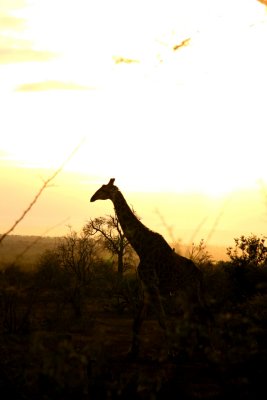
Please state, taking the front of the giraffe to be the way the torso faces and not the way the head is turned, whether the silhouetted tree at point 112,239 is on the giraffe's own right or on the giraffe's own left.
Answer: on the giraffe's own right

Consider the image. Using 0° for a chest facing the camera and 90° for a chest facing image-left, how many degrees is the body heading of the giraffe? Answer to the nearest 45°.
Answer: approximately 90°

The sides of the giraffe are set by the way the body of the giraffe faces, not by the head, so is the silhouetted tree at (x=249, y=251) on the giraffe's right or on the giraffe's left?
on the giraffe's right
